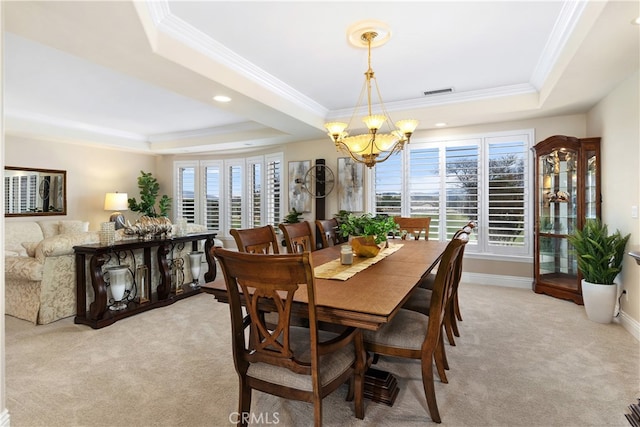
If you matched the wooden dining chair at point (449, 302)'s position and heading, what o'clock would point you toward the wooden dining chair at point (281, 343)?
the wooden dining chair at point (281, 343) is roughly at 10 o'clock from the wooden dining chair at point (449, 302).

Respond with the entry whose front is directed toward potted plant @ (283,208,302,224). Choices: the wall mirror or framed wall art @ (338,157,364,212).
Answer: the wall mirror

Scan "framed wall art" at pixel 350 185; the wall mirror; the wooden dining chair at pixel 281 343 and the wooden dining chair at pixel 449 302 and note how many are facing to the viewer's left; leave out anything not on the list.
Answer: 1

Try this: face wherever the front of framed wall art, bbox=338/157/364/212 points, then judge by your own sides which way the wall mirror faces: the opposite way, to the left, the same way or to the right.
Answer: to the left

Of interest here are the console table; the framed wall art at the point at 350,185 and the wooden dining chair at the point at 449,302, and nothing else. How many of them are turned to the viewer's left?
1

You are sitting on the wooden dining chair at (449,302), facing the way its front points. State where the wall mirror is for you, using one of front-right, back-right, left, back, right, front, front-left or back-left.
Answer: front

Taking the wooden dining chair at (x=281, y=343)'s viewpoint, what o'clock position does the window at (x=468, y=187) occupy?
The window is roughly at 12 o'clock from the wooden dining chair.

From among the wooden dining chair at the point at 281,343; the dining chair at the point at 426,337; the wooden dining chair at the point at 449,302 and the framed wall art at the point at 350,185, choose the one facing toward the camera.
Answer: the framed wall art

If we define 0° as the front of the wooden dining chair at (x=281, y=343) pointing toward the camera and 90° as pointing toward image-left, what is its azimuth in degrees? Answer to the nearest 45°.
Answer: approximately 225°

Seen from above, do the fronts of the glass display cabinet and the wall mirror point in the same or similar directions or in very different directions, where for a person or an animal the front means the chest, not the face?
very different directions

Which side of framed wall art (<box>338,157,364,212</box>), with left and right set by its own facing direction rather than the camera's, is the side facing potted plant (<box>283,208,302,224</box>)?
right

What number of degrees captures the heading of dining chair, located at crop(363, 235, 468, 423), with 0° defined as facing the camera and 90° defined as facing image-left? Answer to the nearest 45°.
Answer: approximately 90°

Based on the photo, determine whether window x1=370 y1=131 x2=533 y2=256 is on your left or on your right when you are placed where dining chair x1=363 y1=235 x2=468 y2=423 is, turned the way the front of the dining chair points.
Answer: on your right

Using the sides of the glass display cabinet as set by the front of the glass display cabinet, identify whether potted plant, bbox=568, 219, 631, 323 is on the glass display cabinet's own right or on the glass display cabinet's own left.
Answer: on the glass display cabinet's own left

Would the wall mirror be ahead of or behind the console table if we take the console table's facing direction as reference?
behind

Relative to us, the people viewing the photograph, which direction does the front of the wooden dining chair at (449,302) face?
facing to the left of the viewer

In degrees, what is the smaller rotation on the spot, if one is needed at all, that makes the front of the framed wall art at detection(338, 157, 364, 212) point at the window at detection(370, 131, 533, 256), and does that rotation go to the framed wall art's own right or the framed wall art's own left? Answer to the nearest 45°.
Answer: approximately 90° to the framed wall art's own left

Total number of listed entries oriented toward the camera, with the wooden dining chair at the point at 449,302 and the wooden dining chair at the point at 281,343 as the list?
0

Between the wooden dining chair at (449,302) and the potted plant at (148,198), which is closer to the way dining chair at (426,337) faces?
the potted plant

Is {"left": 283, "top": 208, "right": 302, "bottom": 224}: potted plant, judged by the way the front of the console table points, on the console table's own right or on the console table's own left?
on the console table's own left

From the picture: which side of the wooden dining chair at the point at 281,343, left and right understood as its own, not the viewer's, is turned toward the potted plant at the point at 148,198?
left

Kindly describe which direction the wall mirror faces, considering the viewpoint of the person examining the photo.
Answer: facing the viewer and to the right of the viewer
